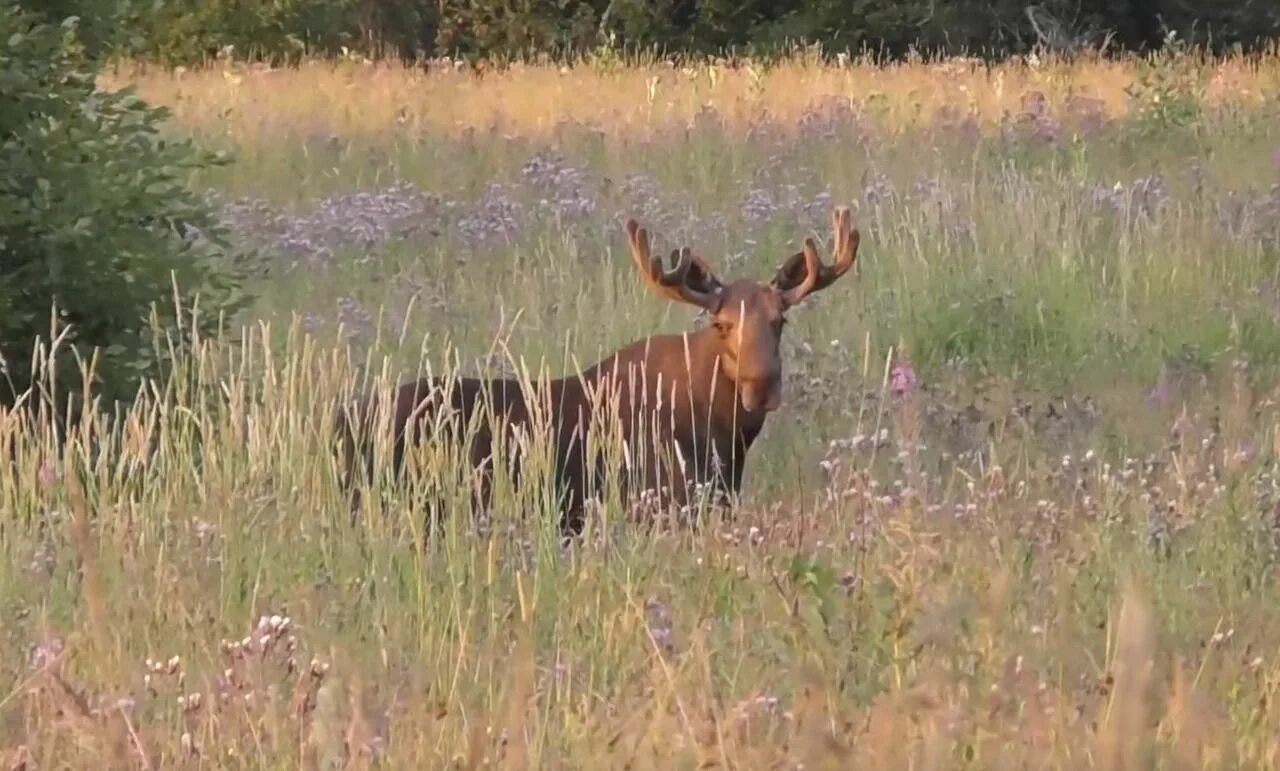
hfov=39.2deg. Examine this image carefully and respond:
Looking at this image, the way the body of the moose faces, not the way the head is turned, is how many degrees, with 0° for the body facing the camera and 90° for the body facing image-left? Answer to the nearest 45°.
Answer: approximately 315°
